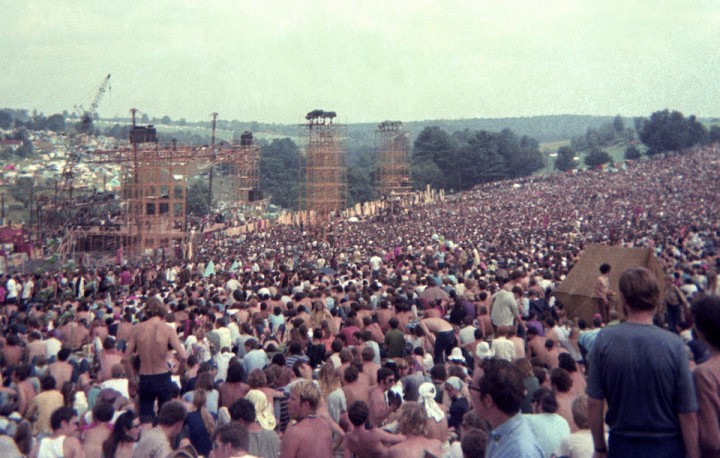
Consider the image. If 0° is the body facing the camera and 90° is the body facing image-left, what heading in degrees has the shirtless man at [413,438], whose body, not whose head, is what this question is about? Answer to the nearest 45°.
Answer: approximately 180°

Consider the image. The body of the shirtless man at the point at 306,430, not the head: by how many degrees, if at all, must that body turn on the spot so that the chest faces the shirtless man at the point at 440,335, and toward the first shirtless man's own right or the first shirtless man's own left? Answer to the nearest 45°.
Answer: approximately 45° to the first shirtless man's own right

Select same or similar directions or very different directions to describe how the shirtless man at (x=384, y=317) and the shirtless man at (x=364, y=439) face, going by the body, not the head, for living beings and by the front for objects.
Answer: same or similar directions

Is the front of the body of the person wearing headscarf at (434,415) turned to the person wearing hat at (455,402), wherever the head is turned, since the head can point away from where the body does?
no

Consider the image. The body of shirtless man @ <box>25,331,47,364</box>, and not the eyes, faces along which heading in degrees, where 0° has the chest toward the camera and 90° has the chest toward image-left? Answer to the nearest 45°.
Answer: approximately 135°

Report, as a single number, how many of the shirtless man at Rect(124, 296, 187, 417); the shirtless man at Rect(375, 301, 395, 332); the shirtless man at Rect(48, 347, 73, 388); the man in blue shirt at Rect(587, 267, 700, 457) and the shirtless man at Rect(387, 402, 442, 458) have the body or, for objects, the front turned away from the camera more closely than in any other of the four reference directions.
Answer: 5

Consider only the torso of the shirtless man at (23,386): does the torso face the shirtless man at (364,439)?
no

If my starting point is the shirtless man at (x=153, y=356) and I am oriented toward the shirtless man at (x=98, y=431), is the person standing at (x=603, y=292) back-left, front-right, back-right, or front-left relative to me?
back-left

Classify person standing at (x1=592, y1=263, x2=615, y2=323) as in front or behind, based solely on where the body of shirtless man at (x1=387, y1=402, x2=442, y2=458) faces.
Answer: in front

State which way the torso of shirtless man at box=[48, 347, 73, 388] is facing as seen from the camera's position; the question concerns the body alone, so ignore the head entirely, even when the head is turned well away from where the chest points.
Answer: away from the camera

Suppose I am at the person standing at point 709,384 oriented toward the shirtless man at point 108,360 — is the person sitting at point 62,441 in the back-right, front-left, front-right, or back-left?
front-left

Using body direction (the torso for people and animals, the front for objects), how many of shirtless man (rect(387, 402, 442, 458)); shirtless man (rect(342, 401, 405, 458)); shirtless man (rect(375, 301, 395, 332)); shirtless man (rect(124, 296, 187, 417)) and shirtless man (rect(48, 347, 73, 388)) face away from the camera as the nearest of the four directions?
5

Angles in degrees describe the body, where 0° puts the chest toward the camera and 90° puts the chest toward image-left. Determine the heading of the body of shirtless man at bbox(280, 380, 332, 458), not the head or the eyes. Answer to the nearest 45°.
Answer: approximately 135°

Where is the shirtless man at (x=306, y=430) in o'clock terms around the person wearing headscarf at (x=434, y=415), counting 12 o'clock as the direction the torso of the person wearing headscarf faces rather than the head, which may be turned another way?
The shirtless man is roughly at 9 o'clock from the person wearing headscarf.

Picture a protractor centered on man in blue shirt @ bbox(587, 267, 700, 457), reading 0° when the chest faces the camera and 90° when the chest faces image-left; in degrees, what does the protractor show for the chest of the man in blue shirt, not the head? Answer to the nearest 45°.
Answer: approximately 180°

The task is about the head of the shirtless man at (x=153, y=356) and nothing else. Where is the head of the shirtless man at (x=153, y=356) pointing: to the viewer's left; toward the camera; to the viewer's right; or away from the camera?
away from the camera

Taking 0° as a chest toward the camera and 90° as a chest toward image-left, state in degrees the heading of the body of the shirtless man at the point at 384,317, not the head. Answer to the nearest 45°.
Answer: approximately 180°
